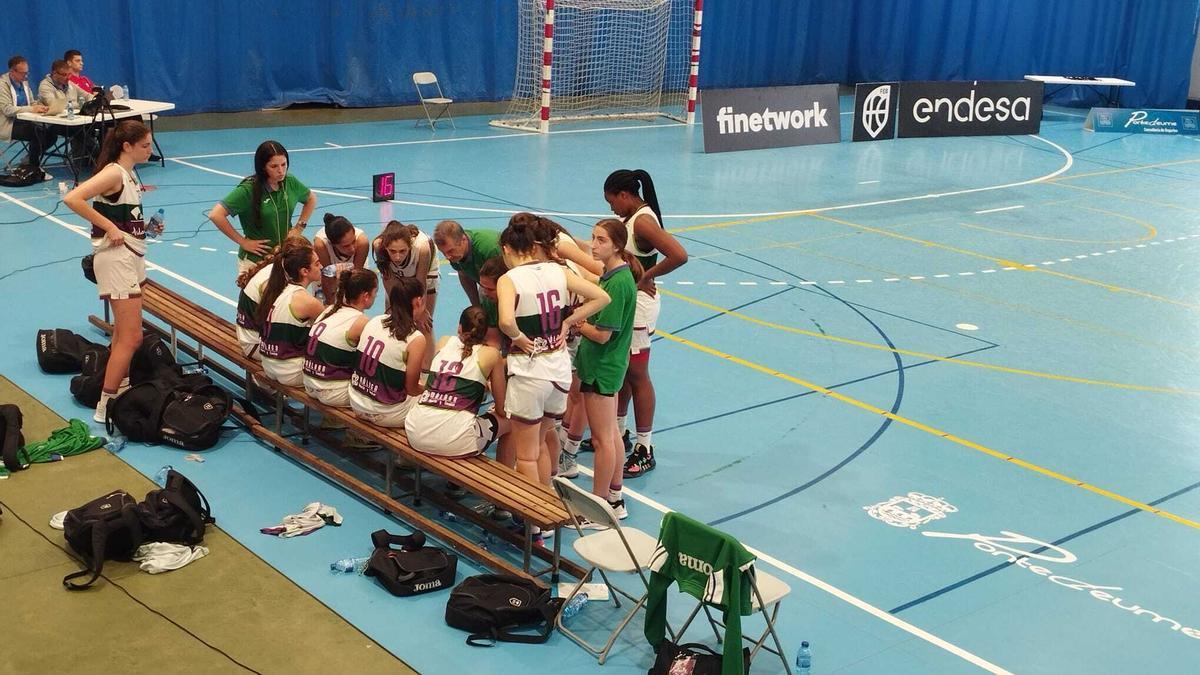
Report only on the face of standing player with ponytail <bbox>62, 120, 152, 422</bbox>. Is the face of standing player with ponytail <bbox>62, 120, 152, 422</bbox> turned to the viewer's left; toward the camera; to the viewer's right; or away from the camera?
to the viewer's right

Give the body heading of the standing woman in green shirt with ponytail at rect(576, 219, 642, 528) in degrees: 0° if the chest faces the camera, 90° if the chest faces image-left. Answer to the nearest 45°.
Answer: approximately 90°

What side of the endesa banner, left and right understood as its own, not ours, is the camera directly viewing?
front

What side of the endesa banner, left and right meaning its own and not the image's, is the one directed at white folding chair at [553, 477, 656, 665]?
front

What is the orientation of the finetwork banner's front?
toward the camera

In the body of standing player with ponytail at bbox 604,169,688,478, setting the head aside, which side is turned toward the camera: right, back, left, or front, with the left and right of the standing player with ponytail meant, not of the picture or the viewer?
left

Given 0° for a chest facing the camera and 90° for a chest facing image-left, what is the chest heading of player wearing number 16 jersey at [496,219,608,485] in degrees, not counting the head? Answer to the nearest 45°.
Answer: approximately 135°

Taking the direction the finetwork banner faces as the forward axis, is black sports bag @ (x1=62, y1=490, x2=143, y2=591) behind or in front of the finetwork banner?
in front

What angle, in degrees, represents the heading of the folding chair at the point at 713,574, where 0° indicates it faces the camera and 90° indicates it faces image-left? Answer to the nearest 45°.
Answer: approximately 225°

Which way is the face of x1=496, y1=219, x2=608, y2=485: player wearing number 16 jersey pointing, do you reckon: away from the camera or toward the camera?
away from the camera

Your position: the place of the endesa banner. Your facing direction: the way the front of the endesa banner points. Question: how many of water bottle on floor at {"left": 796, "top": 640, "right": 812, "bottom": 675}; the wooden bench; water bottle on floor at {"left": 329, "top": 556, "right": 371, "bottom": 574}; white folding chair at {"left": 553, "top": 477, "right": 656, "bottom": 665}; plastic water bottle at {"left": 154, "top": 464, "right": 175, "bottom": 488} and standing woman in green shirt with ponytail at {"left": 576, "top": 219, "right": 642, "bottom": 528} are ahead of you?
6
